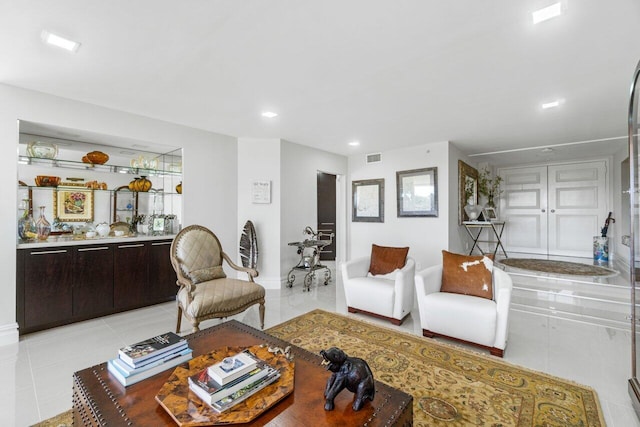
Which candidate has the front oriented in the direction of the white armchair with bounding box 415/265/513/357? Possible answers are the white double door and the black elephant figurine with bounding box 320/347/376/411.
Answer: the white double door

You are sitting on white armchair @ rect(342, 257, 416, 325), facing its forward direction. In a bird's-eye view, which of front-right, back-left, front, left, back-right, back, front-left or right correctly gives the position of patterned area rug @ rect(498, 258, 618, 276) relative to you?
back

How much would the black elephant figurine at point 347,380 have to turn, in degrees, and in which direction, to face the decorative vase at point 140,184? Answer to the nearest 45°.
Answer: approximately 45° to its right

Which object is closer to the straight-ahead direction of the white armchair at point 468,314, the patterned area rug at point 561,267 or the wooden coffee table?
the wooden coffee table

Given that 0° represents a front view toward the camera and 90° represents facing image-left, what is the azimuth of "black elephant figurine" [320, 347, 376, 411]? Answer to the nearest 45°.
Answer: approximately 90°

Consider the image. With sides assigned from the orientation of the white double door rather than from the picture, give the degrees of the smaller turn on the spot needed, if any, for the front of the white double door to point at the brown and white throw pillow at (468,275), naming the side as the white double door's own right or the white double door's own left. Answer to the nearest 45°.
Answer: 0° — it already faces it

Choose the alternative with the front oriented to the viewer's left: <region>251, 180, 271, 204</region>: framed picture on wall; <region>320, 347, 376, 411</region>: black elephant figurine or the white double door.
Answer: the black elephant figurine

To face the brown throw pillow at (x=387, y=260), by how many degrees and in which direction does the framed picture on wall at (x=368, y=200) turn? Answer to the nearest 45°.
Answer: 0° — it already faces it

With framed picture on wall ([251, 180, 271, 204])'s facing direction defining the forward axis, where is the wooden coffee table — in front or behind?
in front

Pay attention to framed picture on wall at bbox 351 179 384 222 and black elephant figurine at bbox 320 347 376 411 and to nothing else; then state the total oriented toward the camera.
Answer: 1

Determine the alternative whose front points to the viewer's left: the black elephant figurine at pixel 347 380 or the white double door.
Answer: the black elephant figurine

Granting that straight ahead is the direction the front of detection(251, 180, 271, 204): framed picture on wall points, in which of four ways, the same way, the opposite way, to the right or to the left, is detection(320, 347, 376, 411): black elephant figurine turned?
to the right
